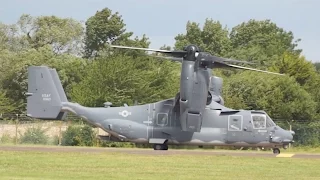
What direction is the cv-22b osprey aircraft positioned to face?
to the viewer's right
